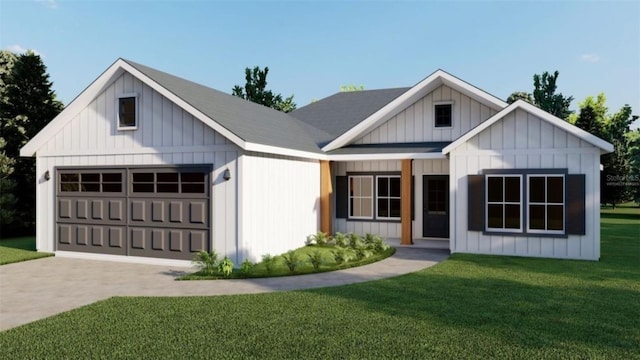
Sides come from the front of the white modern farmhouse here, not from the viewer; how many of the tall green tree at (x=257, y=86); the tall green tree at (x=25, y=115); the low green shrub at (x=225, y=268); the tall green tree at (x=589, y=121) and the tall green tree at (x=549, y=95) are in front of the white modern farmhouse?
1

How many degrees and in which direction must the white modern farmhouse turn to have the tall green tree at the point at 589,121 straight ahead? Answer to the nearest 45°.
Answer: approximately 135° to its left

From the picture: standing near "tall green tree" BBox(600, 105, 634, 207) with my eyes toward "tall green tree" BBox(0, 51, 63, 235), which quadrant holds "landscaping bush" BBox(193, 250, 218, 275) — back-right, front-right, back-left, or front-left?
front-left

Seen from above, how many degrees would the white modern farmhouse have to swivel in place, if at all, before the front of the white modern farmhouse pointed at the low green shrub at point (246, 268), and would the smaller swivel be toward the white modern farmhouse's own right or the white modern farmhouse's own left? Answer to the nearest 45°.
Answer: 0° — it already faces it

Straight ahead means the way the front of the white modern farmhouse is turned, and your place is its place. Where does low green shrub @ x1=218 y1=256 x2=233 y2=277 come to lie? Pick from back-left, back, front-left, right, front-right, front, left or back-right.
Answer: front

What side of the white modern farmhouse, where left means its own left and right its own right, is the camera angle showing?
front

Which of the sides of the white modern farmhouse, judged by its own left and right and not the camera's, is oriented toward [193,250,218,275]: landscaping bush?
front

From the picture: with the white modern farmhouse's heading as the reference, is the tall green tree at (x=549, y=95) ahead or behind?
behind
